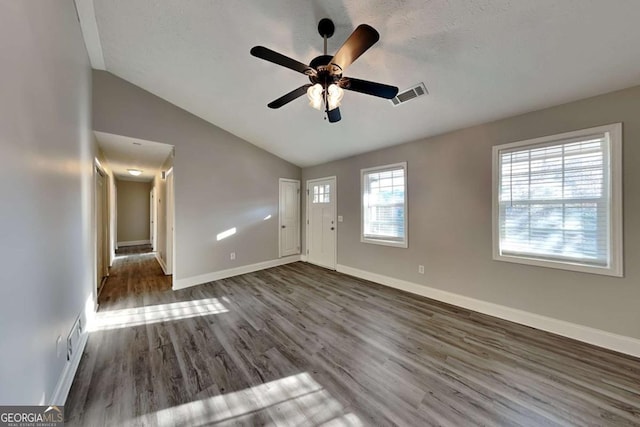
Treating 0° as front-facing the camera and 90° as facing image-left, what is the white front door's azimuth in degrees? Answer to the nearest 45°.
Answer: approximately 45°

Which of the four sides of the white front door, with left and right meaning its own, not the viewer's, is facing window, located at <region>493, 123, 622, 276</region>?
left

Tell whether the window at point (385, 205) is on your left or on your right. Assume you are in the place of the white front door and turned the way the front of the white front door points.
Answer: on your left
